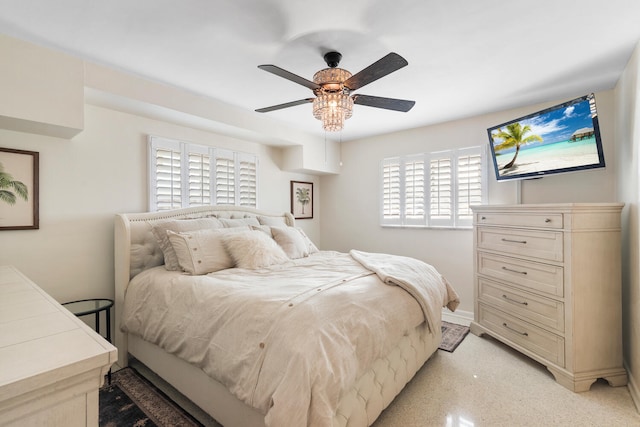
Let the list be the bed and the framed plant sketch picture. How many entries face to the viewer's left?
0

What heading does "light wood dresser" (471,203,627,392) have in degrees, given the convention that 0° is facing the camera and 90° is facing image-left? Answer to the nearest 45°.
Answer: approximately 45°

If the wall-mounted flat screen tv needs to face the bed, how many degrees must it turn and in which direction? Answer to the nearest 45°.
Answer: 0° — it already faces it

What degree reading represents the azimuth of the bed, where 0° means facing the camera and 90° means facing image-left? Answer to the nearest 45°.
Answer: approximately 315°

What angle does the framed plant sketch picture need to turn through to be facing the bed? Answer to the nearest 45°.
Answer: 0° — it already faces it

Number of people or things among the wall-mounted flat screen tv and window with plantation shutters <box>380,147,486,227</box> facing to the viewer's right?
0

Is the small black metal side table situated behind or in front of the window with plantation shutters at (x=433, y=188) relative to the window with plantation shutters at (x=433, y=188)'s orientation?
in front

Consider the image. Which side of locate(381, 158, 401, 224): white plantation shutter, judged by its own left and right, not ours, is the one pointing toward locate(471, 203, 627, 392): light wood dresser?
left

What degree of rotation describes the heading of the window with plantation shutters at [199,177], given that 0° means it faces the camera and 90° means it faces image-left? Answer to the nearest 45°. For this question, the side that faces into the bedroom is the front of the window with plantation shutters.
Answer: approximately 315°

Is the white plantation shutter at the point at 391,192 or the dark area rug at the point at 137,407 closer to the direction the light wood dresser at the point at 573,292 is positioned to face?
the dark area rug
